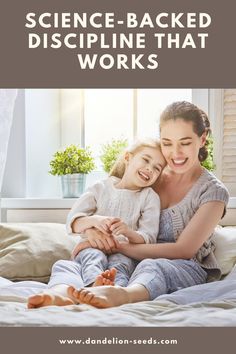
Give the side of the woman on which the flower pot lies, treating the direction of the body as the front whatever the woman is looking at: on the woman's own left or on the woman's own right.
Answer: on the woman's own right

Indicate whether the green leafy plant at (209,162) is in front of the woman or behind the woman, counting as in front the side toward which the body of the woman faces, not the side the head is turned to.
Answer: behind

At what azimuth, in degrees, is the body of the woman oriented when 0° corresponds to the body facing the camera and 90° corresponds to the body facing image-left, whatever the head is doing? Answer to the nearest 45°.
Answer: approximately 45°

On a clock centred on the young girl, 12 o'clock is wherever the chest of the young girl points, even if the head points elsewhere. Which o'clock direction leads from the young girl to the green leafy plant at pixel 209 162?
The green leafy plant is roughly at 7 o'clock from the young girl.

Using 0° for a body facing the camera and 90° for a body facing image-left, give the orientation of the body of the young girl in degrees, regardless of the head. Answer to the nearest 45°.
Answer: approximately 0°

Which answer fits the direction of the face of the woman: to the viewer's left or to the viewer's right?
to the viewer's left

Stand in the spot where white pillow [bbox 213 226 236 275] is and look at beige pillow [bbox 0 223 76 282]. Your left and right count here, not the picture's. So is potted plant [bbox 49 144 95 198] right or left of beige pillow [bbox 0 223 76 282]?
right
